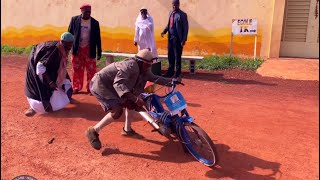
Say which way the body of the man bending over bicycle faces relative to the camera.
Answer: to the viewer's right

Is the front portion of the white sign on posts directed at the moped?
yes

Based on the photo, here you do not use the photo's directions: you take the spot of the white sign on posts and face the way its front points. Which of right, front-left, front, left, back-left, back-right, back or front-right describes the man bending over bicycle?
front

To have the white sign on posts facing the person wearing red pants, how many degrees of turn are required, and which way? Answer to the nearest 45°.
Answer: approximately 45° to its right

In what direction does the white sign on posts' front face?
toward the camera

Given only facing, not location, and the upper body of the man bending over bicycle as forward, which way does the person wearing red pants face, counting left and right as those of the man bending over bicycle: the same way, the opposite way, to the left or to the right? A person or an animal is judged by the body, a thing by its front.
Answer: to the right

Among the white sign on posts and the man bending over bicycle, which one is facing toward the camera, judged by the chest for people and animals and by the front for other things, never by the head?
the white sign on posts

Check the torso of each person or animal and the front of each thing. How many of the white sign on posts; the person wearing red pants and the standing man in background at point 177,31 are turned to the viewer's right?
0

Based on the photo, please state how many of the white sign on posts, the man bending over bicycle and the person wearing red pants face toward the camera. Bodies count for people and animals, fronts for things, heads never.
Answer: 2

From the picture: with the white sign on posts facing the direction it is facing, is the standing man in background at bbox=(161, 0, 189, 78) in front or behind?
in front

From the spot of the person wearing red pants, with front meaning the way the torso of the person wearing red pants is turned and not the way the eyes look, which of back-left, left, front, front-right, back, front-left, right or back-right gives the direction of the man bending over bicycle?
front

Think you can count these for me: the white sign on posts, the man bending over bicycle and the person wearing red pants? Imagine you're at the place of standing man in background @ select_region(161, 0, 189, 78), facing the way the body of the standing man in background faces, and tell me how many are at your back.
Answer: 1

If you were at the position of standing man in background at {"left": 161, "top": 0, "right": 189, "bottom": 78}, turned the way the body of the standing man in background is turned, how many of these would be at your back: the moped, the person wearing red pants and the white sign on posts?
1

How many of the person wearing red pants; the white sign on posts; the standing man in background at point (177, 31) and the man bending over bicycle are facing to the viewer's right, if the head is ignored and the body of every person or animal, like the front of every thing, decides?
1

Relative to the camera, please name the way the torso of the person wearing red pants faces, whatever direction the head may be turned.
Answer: toward the camera

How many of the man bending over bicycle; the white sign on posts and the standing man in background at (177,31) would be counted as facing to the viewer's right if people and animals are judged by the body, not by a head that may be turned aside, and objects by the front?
1
